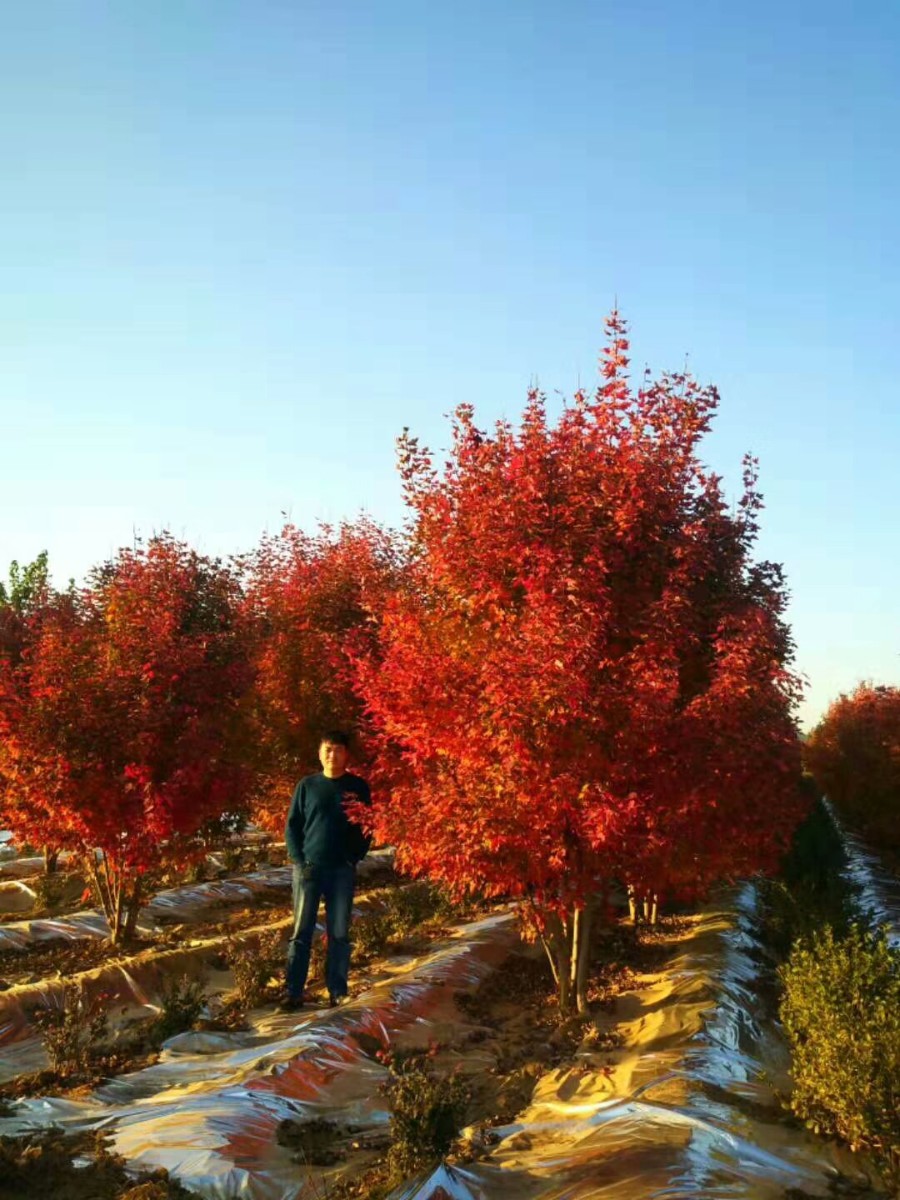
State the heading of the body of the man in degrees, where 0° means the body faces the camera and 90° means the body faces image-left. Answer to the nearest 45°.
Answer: approximately 0°

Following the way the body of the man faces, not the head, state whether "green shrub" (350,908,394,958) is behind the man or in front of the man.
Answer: behind

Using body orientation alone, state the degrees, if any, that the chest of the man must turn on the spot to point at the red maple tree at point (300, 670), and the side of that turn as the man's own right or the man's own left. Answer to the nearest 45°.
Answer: approximately 180°

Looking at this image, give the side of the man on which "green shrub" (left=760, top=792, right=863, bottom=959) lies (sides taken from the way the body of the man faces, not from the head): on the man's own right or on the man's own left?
on the man's own left

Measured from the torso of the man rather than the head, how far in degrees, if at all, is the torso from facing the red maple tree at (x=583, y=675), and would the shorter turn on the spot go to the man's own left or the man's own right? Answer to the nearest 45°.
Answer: approximately 45° to the man's own left

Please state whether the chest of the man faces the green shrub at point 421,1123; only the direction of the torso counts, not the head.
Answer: yes
